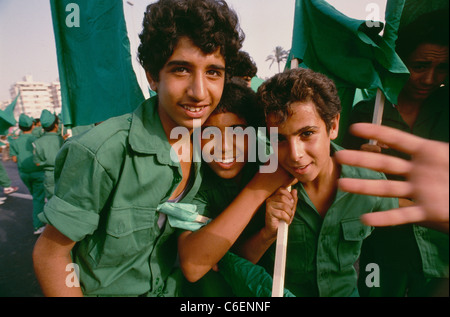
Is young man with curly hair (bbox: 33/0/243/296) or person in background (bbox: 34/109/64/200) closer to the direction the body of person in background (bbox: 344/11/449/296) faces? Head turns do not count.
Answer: the young man with curly hair

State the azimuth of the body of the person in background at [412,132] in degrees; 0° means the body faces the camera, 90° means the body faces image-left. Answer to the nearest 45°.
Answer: approximately 0°

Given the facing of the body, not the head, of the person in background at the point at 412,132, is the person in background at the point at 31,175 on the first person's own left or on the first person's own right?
on the first person's own right

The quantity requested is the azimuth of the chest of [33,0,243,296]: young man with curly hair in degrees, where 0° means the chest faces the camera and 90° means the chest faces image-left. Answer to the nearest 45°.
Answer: approximately 315°
